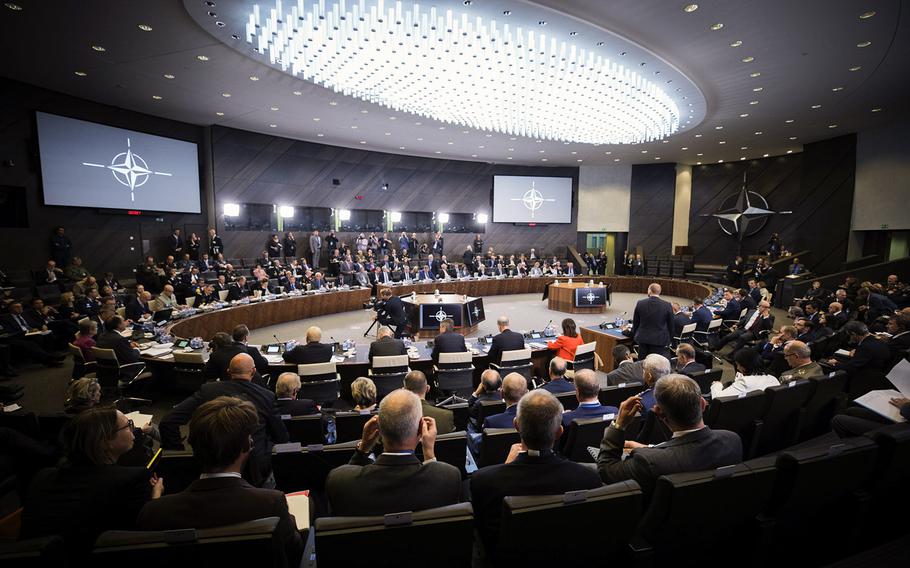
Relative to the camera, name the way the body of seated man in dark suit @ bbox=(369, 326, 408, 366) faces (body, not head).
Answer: away from the camera

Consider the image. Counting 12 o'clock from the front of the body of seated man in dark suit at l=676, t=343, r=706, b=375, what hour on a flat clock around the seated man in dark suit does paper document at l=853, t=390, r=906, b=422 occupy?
The paper document is roughly at 5 o'clock from the seated man in dark suit.

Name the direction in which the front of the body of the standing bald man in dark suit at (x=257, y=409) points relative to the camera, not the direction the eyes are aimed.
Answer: away from the camera

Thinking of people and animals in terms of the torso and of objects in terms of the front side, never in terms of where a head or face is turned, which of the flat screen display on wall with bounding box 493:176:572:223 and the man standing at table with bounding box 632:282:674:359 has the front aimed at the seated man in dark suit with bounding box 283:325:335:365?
the flat screen display on wall

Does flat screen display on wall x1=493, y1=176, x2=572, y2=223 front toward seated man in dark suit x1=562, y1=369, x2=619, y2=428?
yes

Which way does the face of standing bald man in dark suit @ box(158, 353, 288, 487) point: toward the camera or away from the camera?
away from the camera

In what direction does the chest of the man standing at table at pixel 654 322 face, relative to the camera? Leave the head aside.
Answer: away from the camera

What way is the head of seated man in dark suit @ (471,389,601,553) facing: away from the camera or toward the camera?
away from the camera

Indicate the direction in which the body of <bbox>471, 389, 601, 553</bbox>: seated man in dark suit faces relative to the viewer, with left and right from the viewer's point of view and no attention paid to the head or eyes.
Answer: facing away from the viewer

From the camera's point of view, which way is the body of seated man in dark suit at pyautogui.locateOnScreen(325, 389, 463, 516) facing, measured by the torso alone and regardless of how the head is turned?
away from the camera

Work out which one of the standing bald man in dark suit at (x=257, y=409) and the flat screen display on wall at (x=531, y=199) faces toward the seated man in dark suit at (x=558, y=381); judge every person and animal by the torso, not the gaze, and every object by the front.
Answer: the flat screen display on wall

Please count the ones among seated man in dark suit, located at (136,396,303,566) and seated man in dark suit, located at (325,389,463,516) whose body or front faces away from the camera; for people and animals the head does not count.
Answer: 2

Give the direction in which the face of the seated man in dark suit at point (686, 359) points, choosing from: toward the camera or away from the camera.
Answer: away from the camera

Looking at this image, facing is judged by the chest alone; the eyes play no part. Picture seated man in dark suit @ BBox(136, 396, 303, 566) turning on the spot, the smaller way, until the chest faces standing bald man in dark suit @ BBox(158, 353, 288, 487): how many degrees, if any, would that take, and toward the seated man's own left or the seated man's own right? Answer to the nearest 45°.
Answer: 0° — they already face them

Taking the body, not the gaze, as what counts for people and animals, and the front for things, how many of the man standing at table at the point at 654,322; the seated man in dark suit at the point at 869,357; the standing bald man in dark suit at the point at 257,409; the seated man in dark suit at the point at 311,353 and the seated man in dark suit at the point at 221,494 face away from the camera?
4

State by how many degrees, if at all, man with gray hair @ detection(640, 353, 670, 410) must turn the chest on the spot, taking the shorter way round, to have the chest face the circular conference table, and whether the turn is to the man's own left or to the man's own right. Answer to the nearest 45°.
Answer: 0° — they already face it

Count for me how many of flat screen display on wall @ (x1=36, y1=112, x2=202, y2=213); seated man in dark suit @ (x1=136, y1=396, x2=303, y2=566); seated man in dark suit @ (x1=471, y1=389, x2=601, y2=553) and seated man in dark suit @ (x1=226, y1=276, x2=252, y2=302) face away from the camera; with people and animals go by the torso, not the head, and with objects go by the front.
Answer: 2
